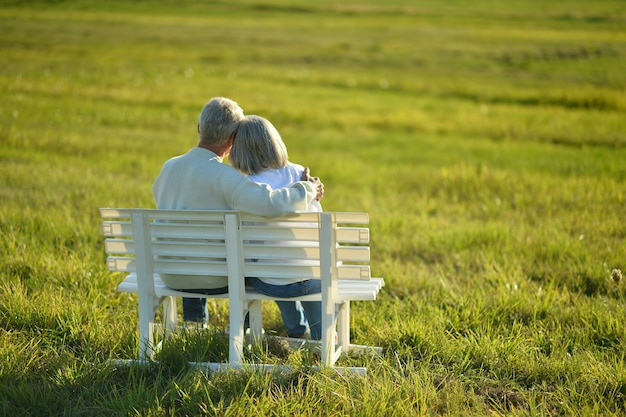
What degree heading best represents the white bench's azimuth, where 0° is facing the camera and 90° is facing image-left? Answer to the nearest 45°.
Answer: approximately 180°

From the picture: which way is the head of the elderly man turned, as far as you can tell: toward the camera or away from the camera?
away from the camera
